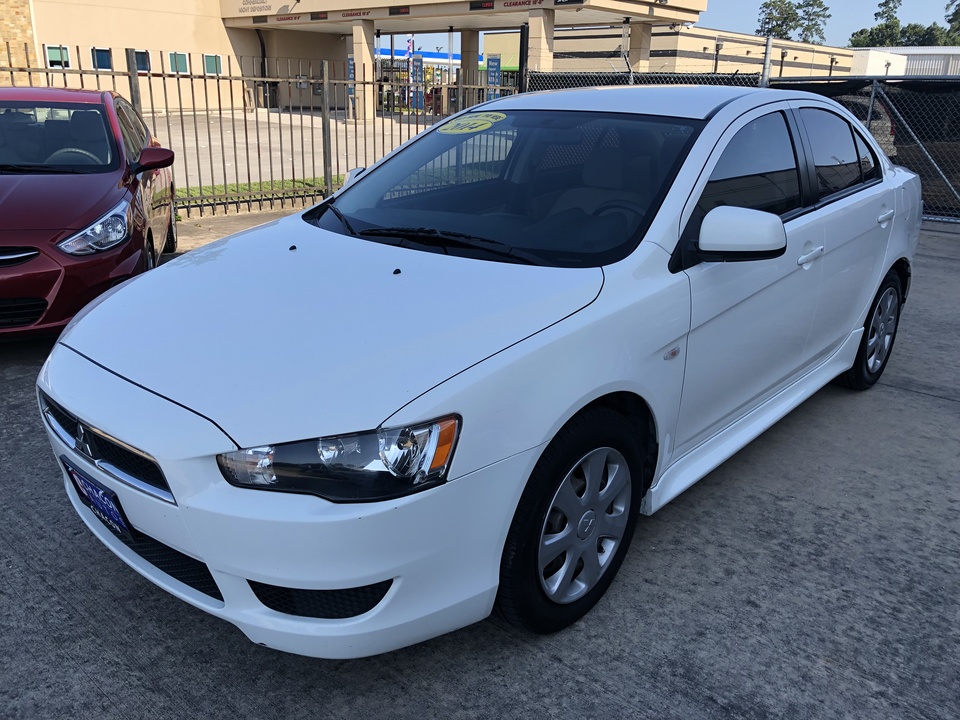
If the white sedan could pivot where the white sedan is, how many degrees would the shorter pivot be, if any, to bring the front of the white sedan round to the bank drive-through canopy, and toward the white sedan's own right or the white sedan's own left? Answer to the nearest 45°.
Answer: approximately 135° to the white sedan's own right

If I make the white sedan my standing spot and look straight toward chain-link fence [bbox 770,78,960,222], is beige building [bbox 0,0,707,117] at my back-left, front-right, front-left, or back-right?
front-left

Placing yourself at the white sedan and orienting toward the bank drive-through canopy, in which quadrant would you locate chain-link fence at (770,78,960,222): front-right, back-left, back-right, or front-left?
front-right

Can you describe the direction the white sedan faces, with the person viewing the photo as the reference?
facing the viewer and to the left of the viewer

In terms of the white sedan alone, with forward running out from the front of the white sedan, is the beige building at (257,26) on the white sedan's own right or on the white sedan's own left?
on the white sedan's own right

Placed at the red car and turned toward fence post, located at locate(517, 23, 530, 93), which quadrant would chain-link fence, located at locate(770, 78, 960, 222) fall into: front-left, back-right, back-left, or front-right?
front-right

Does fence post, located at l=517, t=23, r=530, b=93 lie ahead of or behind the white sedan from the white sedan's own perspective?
behind

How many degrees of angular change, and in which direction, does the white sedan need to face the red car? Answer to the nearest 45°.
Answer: approximately 90° to its right

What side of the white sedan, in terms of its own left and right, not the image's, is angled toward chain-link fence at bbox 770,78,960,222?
back
